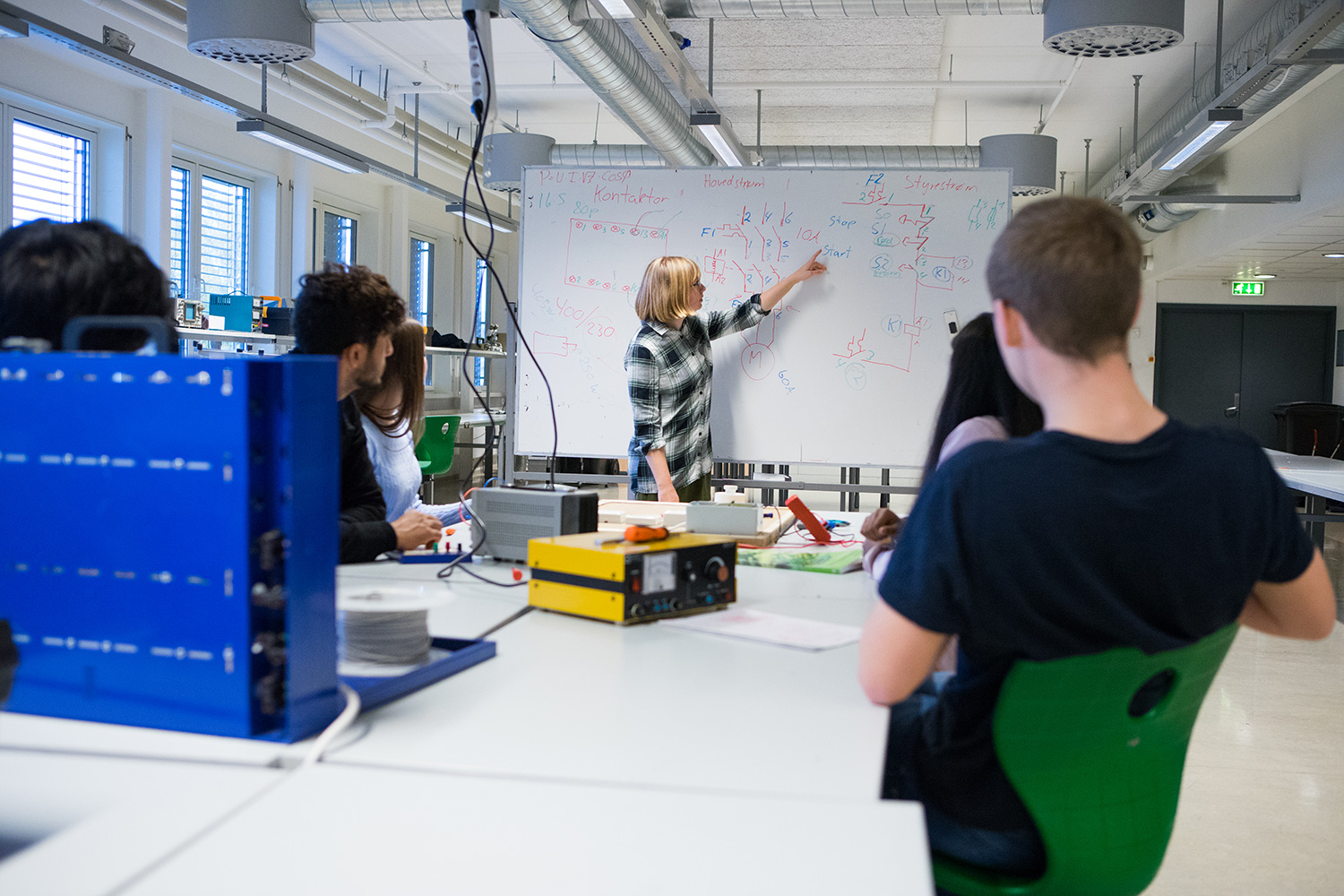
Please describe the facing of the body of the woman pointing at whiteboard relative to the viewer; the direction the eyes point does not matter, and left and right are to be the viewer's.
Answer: facing the viewer and to the right of the viewer

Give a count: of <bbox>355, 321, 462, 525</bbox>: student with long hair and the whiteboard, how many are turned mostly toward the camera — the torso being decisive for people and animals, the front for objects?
1

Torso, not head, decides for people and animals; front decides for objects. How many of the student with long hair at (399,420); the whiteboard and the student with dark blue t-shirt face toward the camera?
1

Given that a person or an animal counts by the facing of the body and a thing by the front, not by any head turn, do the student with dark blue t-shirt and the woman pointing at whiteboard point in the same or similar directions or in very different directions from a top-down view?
very different directions

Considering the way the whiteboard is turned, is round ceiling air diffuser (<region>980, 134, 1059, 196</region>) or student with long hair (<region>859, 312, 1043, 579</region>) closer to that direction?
the student with long hair

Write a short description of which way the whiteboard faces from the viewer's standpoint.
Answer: facing the viewer

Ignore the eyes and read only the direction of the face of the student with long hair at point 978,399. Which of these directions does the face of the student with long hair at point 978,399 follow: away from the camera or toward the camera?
away from the camera

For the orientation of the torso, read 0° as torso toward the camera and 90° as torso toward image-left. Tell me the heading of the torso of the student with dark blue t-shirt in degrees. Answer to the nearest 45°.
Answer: approximately 135°

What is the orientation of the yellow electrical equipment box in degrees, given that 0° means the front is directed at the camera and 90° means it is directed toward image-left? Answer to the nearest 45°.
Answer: approximately 315°

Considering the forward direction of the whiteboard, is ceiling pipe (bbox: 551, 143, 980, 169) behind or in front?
behind

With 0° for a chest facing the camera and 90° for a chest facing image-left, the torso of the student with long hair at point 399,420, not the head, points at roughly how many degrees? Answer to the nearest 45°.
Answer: approximately 225°
